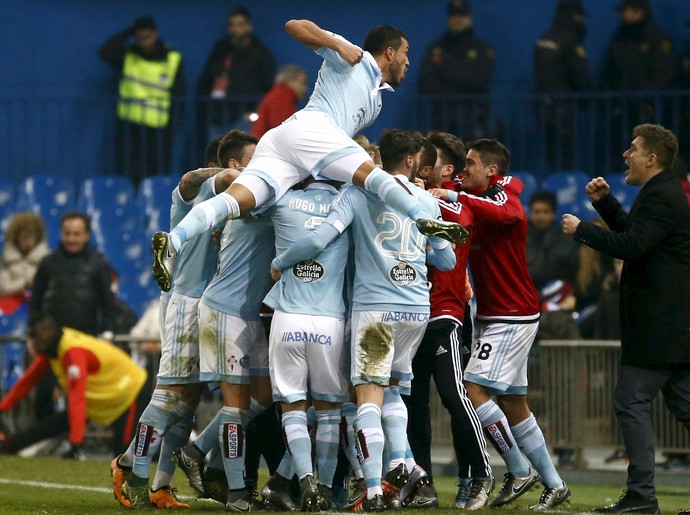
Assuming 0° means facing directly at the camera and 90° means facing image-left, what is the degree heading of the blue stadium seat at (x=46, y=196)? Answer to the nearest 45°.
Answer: approximately 0°

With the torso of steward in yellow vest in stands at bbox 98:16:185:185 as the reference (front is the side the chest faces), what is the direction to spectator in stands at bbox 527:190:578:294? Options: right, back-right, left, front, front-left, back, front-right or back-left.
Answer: front-left

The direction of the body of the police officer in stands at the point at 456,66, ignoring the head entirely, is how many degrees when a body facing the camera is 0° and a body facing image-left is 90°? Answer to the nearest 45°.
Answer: approximately 0°

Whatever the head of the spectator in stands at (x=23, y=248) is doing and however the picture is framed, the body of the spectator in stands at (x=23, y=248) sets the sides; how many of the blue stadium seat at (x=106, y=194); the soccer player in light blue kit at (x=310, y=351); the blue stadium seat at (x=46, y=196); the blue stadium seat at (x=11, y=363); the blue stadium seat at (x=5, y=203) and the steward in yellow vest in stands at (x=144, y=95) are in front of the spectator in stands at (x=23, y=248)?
2

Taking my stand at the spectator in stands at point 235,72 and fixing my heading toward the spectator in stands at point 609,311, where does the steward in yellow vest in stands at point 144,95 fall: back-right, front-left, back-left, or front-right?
back-right

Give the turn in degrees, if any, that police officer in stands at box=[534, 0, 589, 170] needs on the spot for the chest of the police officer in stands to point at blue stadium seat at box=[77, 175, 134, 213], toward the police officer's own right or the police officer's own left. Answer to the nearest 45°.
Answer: approximately 135° to the police officer's own right

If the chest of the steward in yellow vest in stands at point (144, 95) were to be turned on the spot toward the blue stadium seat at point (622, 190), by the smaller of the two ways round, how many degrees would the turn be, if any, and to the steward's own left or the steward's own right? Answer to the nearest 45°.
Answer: approximately 45° to the steward's own left

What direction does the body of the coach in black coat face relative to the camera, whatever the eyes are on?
to the viewer's left

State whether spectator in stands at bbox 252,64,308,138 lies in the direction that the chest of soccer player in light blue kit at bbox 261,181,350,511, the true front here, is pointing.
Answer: yes

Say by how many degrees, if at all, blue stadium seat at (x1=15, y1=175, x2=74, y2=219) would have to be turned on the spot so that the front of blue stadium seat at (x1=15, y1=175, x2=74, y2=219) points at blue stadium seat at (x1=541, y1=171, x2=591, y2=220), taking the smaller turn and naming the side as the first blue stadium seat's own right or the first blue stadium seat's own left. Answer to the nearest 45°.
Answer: approximately 45° to the first blue stadium seat's own left

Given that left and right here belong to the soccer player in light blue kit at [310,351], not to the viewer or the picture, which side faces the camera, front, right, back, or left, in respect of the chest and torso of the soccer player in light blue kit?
back

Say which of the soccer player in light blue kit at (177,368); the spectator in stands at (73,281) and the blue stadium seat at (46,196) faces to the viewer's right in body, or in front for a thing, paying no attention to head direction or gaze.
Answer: the soccer player in light blue kit
